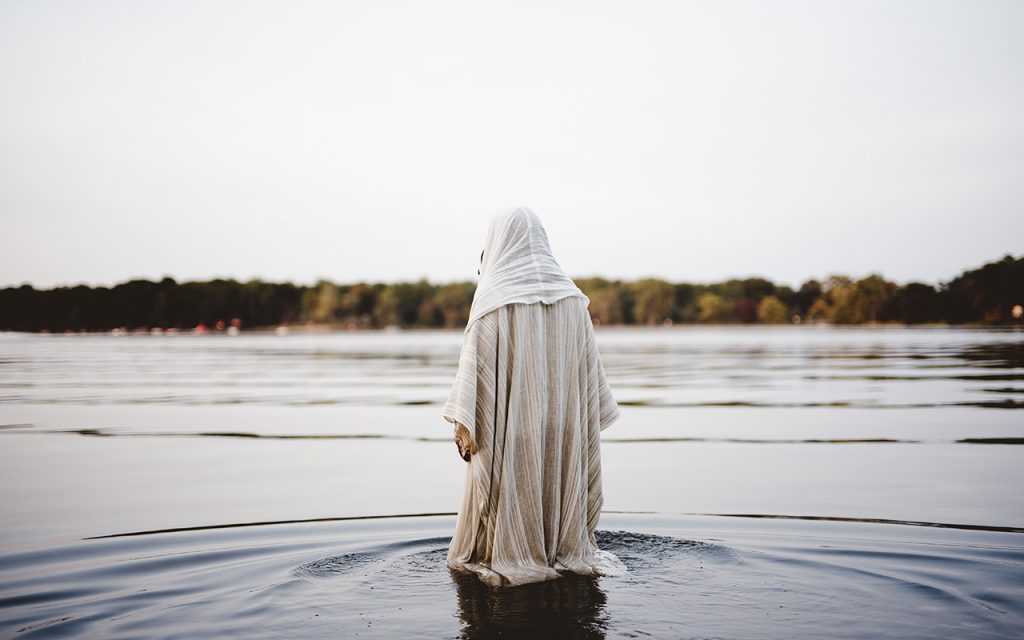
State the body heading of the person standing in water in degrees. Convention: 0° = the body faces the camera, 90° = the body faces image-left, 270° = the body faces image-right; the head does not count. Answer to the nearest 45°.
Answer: approximately 180°
